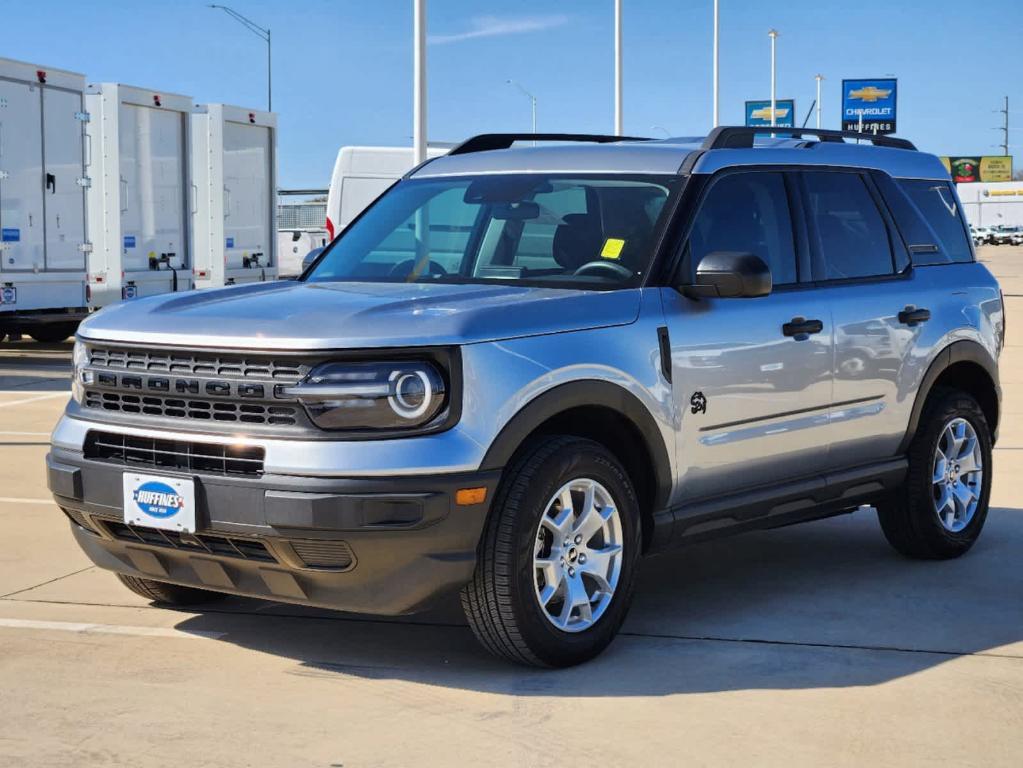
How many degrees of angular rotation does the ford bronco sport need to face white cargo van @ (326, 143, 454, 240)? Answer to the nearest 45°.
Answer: approximately 135° to its right

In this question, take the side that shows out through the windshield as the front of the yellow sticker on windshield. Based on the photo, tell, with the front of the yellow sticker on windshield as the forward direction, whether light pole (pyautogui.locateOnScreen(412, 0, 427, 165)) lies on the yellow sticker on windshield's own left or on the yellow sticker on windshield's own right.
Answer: on the yellow sticker on windshield's own right

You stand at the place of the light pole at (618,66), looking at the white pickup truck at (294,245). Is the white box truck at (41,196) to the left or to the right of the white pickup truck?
left

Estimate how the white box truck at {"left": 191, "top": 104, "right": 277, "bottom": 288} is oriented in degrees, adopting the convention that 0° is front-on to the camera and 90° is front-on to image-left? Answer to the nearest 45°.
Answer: approximately 135°

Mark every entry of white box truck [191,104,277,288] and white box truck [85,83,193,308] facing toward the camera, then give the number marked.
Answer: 0

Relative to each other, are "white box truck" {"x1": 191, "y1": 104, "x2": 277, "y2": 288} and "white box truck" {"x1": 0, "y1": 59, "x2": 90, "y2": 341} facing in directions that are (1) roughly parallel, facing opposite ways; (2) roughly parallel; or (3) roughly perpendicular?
roughly parallel

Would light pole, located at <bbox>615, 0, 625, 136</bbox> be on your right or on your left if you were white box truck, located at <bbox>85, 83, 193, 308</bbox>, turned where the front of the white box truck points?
on your right

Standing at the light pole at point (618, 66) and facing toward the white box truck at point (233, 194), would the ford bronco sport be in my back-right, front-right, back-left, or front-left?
front-left

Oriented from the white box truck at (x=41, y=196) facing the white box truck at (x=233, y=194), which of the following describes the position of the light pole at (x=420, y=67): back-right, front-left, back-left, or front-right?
front-right

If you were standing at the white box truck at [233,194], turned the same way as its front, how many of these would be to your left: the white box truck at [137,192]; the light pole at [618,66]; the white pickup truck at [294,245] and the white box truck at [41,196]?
2

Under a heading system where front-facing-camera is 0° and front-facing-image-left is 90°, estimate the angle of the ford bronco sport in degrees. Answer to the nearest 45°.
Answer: approximately 45°

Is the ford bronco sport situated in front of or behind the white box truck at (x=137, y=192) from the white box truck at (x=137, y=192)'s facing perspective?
behind

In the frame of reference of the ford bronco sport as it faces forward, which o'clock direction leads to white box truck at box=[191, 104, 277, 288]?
The white box truck is roughly at 4 o'clock from the ford bronco sport.

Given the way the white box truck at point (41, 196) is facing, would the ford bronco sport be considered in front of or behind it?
behind

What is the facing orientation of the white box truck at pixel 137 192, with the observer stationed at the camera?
facing away from the viewer and to the left of the viewer
